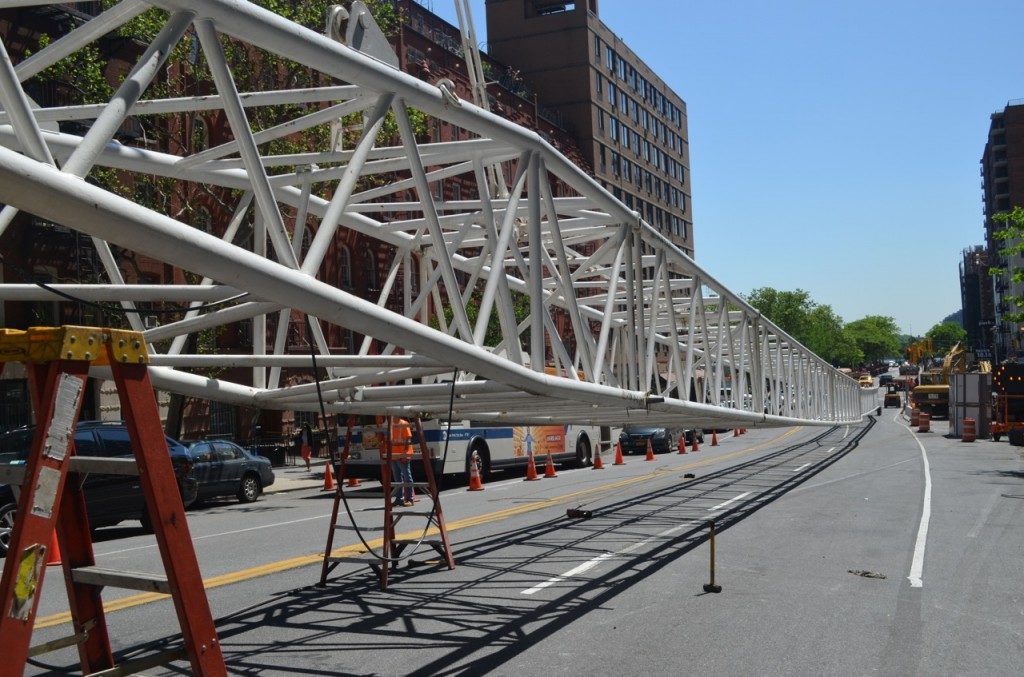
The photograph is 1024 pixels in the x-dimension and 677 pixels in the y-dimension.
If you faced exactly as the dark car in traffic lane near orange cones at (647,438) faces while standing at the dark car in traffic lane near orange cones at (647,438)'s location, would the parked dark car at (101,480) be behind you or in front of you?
in front

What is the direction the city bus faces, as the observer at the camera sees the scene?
facing the viewer and to the left of the viewer

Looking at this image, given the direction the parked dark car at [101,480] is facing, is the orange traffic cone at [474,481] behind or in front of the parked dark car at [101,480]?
behind

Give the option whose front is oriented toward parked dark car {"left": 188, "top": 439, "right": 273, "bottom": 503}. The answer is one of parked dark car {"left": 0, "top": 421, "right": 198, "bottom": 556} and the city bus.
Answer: the city bus

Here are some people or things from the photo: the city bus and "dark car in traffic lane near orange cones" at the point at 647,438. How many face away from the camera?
0

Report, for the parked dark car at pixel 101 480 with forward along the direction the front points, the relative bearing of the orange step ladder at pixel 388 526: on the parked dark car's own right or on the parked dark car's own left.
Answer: on the parked dark car's own left

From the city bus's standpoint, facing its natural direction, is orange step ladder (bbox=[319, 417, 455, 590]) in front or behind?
in front

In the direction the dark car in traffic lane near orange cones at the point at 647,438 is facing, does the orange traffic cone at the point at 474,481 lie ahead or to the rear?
ahead

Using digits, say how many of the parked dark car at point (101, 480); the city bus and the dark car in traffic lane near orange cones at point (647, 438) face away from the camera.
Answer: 0

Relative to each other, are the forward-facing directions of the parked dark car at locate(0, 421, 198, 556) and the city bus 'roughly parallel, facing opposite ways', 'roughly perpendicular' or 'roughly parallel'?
roughly parallel

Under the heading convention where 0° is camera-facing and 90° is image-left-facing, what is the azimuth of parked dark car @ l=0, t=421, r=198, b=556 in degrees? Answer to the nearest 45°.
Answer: approximately 45°

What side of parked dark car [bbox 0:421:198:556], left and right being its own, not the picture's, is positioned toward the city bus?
back

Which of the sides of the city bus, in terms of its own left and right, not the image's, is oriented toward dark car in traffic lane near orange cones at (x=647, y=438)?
back

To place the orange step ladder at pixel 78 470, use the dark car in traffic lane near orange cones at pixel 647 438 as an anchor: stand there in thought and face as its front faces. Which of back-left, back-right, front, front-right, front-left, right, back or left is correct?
front-left

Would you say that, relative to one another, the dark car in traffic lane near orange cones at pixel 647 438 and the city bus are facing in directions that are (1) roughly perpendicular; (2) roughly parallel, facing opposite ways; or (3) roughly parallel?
roughly parallel
